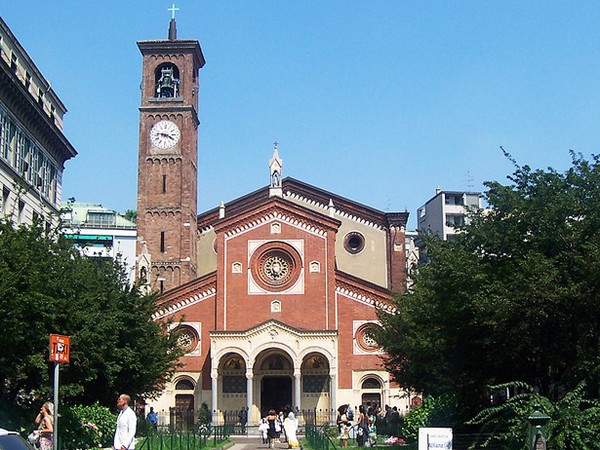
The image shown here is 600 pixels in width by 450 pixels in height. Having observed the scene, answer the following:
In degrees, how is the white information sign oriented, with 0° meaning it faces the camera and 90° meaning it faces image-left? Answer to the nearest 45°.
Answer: approximately 0°

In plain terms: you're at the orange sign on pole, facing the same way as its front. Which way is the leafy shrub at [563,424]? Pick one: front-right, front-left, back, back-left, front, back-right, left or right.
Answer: left

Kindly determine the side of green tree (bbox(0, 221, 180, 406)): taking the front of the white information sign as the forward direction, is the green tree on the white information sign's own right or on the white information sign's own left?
on the white information sign's own right

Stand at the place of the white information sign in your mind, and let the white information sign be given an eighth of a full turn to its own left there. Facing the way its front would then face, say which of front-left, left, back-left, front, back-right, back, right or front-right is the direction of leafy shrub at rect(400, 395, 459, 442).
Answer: back-left

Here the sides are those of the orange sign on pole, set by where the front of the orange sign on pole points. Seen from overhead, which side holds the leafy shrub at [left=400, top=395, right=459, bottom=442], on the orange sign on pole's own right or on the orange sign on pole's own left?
on the orange sign on pole's own left

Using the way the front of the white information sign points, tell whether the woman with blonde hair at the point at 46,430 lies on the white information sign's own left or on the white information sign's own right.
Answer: on the white information sign's own right

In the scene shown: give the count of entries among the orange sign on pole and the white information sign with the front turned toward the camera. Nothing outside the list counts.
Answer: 2

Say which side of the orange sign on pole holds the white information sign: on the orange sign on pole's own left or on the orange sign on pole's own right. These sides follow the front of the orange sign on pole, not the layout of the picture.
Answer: on the orange sign on pole's own left

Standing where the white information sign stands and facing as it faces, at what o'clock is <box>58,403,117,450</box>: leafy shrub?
The leafy shrub is roughly at 4 o'clock from the white information sign.

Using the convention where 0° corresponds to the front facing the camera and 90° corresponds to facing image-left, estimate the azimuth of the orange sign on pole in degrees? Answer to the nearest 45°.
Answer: approximately 0°
